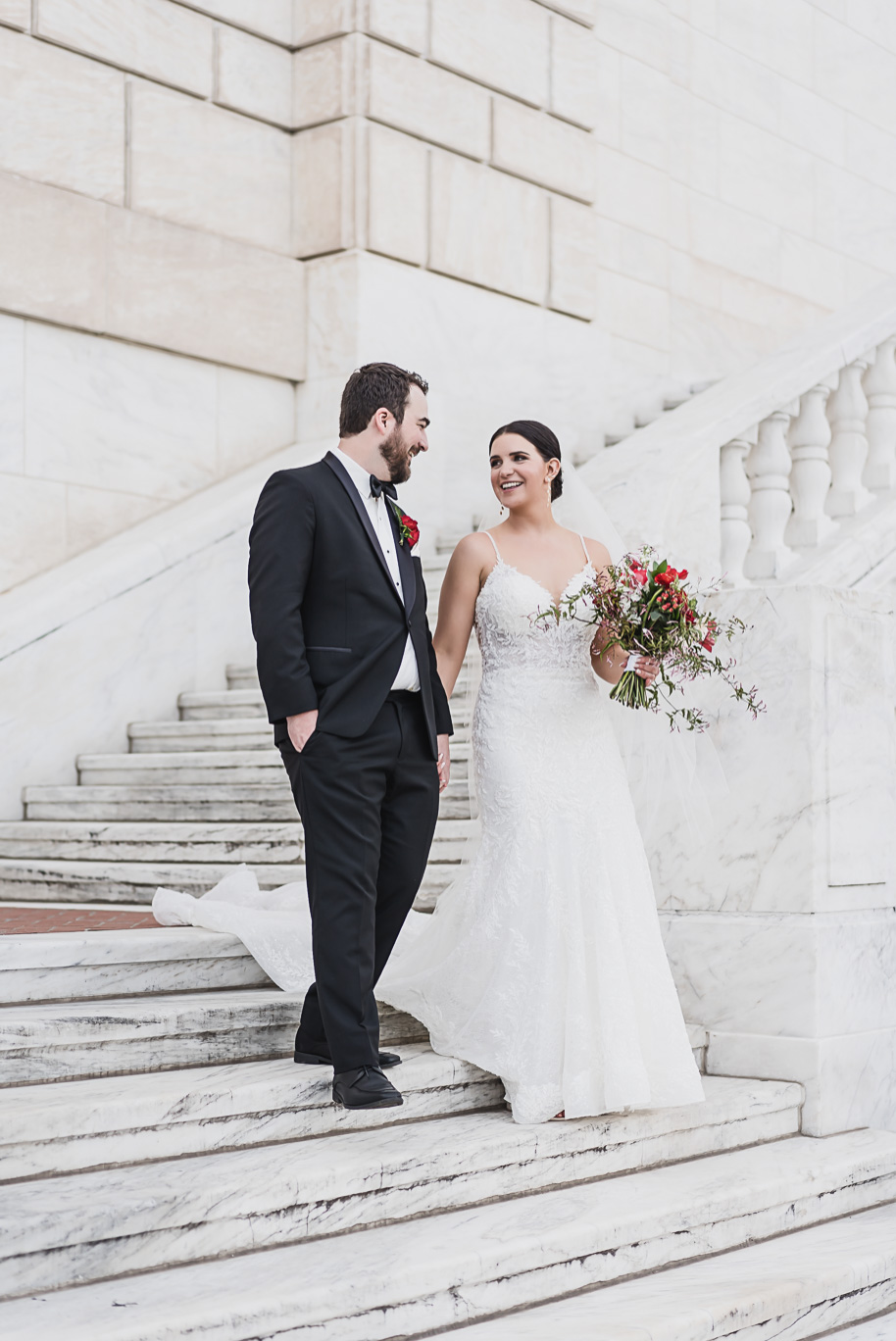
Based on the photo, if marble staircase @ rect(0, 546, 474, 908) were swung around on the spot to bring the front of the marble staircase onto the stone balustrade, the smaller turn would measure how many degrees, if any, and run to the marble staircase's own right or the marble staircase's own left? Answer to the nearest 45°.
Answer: approximately 90° to the marble staircase's own left

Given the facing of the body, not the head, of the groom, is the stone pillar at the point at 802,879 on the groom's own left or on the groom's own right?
on the groom's own left

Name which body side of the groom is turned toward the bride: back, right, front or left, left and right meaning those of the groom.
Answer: left

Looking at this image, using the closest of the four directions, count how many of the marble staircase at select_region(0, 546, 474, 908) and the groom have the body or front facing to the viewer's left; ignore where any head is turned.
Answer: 0

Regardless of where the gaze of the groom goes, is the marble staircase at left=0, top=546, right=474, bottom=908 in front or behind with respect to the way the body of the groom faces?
behind

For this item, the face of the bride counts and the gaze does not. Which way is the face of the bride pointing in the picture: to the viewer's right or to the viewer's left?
to the viewer's left

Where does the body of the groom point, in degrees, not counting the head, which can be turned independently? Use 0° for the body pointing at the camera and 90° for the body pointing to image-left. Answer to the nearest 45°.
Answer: approximately 315°

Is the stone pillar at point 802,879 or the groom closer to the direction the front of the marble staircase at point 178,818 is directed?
the groom
